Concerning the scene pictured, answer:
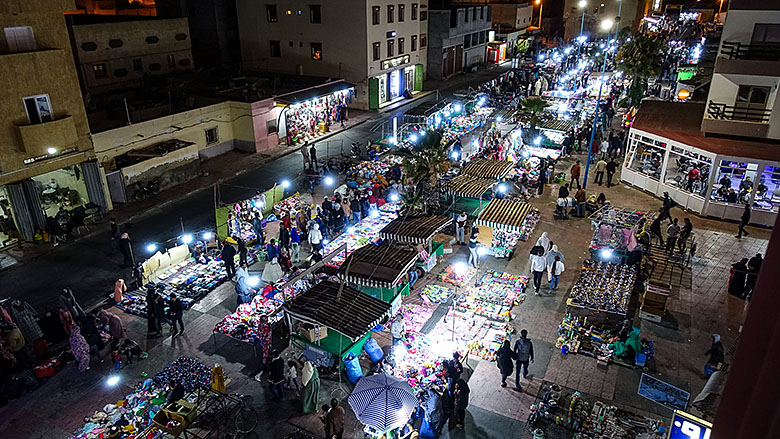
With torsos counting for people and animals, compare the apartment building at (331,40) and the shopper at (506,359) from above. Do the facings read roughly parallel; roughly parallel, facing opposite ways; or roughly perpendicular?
roughly perpendicular

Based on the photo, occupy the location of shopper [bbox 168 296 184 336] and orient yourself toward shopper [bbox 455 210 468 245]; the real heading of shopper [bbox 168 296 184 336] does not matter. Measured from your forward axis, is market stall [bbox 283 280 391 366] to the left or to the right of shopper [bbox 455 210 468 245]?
right

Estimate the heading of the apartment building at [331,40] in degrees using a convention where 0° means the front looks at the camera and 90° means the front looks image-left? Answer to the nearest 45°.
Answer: approximately 315°

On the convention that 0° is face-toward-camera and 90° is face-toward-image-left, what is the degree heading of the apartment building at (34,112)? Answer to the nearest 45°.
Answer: approximately 315°

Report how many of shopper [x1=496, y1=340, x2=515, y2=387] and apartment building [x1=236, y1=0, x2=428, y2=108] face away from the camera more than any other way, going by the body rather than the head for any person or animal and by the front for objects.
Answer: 1

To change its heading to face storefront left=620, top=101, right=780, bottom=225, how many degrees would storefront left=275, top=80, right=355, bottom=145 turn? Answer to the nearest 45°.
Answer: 0° — it already faces it

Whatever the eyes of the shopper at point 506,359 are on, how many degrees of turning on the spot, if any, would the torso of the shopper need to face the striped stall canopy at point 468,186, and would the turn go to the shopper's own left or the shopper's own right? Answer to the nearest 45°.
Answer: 0° — they already face it

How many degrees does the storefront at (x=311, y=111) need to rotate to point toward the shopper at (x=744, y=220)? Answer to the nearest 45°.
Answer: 0° — it already faces them

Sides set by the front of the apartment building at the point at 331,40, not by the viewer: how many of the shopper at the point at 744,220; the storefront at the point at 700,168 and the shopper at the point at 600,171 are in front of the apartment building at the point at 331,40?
3

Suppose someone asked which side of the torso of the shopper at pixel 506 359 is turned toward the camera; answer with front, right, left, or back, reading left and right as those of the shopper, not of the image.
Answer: back

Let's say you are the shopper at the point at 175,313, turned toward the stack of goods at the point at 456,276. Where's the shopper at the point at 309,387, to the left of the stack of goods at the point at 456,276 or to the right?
right
